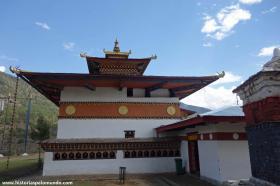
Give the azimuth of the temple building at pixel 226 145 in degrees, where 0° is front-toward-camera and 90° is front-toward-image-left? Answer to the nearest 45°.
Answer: approximately 45°
